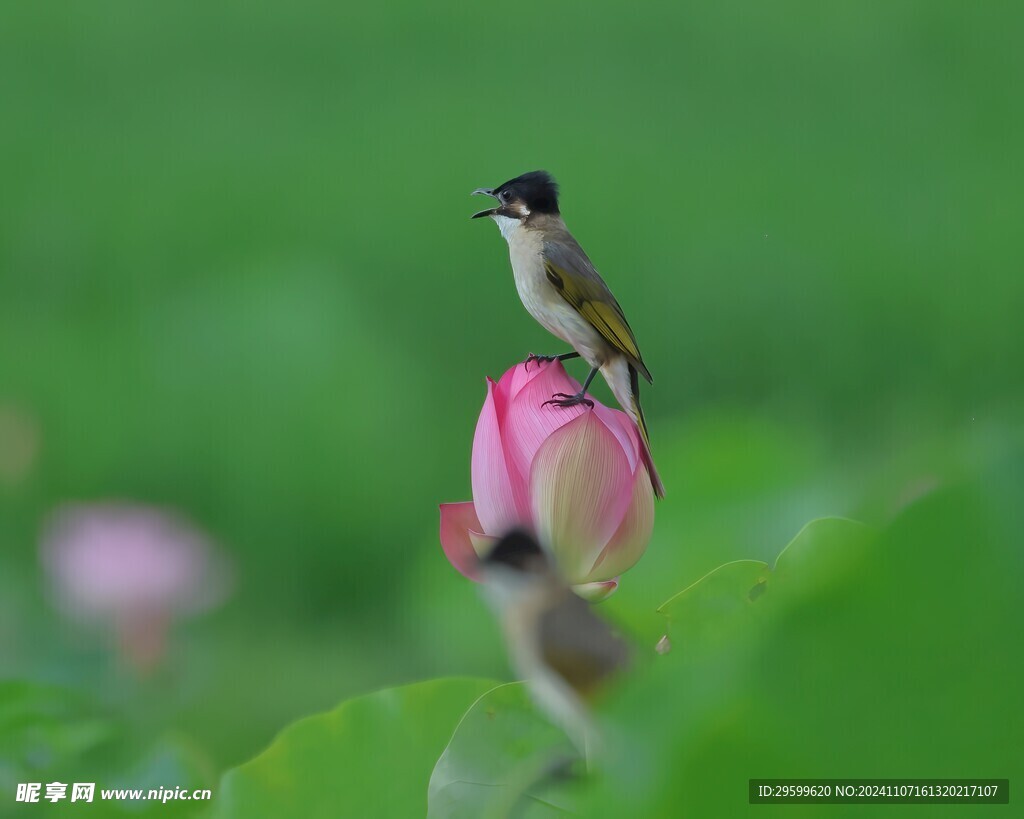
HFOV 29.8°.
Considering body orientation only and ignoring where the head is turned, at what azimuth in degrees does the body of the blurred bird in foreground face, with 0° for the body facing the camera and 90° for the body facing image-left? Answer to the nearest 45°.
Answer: approximately 90°

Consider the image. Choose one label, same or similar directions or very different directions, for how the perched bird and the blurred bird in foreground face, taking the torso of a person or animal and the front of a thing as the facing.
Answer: same or similar directions

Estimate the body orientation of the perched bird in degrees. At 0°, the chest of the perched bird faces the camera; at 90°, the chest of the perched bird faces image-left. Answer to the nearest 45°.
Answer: approximately 90°
